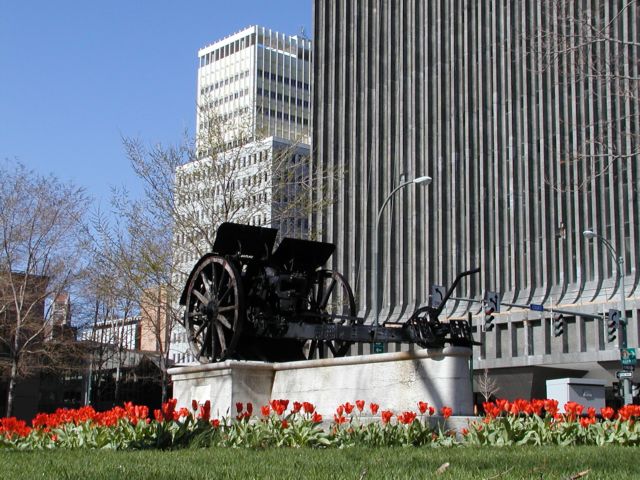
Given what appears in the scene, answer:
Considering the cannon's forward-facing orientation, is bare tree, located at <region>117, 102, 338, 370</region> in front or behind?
in front

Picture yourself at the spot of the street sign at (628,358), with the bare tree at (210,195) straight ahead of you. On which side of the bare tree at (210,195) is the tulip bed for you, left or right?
left

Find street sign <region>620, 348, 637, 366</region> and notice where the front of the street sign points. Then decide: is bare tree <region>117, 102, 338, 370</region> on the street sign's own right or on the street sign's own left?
on the street sign's own right

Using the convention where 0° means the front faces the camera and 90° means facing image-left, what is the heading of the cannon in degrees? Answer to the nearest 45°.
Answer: approximately 135°

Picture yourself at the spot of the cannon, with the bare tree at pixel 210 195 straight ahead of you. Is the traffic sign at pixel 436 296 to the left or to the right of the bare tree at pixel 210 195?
right

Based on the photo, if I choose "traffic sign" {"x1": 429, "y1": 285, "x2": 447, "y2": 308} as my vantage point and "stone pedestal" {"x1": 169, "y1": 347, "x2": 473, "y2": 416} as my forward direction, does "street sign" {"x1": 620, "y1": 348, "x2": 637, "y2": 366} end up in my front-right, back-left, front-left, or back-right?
back-left

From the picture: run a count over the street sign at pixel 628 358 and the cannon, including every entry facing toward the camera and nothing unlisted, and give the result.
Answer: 1
